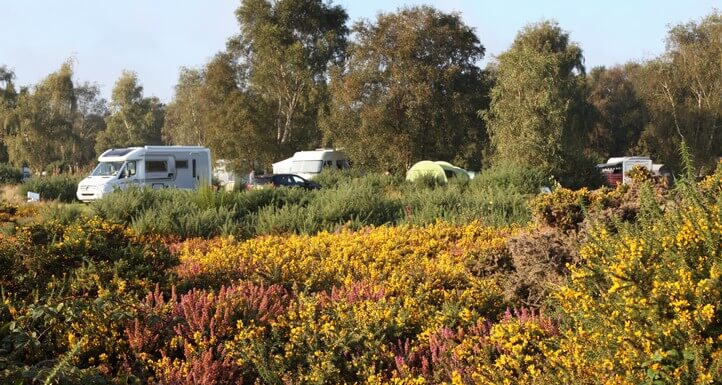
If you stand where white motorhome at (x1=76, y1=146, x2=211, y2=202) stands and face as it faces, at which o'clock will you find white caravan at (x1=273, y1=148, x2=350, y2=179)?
white caravan at (x1=273, y1=148, x2=350, y2=179) is roughly at 6 o'clock from white motorhome at (x1=76, y1=146, x2=211, y2=202).

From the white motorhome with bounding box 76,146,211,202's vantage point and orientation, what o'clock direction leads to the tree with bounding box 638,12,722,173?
The tree is roughly at 7 o'clock from the white motorhome.

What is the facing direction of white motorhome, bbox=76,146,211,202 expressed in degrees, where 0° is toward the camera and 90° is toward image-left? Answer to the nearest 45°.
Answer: approximately 45°

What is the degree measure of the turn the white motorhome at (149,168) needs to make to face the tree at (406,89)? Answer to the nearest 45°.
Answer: approximately 135° to its left

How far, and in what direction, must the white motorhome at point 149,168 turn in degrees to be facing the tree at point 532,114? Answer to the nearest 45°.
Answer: approximately 135° to its left

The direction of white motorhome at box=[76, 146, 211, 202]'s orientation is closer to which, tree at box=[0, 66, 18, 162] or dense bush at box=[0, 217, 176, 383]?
the dense bush

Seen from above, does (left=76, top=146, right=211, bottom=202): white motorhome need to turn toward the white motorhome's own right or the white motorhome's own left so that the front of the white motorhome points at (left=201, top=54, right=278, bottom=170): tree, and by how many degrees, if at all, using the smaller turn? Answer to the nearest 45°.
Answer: approximately 135° to the white motorhome's own right

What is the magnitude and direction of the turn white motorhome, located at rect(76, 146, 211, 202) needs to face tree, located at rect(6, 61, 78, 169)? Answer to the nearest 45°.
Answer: approximately 135° to its right

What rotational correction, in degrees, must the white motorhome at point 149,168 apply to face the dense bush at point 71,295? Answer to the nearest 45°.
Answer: approximately 45° to its left
